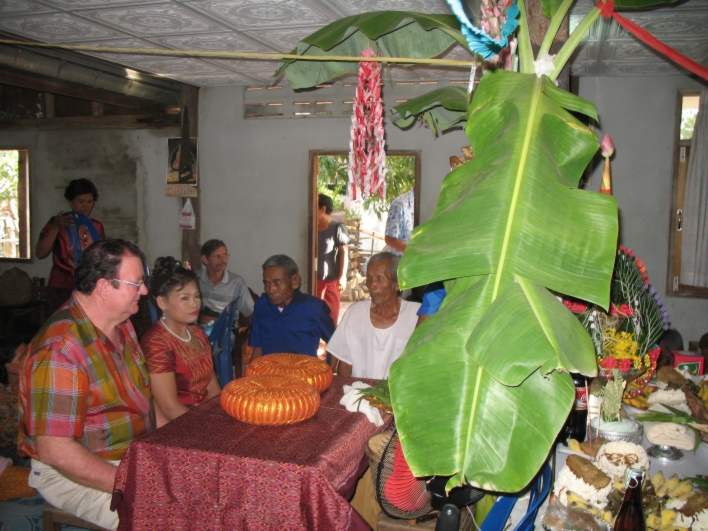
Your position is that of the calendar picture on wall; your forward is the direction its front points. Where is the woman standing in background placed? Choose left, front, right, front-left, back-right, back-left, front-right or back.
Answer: front-right

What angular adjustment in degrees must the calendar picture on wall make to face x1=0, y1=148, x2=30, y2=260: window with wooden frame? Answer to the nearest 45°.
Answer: approximately 135° to its right

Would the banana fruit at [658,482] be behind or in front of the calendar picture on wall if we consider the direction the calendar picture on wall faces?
in front

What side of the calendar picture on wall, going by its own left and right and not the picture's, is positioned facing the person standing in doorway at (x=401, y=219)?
left

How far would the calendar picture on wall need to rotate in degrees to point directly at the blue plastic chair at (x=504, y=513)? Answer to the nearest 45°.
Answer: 0° — it already faces it

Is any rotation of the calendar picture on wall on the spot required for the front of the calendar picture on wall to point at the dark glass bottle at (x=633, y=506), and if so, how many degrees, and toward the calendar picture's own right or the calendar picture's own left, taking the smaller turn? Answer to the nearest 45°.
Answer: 0° — it already faces it

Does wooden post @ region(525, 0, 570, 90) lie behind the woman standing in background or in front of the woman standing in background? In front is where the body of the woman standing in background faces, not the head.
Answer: in front

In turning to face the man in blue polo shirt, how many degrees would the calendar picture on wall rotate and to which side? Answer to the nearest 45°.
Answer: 0° — it already faces them

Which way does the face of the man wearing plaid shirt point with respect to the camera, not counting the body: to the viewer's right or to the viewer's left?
to the viewer's right

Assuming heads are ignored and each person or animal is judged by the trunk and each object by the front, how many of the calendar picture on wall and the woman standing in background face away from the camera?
0

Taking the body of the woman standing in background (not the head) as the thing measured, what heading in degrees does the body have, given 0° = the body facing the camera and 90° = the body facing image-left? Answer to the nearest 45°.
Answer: approximately 315°

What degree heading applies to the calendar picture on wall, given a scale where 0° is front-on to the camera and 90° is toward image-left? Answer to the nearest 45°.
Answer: approximately 0°
